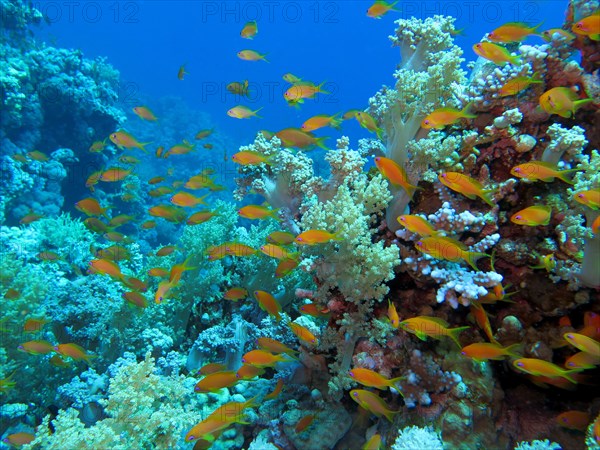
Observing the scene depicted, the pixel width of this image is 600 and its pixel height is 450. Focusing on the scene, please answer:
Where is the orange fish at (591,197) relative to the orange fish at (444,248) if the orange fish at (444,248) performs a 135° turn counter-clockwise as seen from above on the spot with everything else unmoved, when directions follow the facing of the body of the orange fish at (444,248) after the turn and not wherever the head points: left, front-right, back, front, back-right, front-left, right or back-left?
front-left

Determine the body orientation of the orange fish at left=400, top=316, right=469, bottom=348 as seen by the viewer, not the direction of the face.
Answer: to the viewer's left

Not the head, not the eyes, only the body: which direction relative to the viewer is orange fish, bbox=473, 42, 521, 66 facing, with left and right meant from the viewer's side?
facing to the left of the viewer

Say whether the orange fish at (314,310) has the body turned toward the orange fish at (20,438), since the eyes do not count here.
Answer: yes

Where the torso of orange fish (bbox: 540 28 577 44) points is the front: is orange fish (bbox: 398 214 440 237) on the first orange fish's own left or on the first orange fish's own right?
on the first orange fish's own left

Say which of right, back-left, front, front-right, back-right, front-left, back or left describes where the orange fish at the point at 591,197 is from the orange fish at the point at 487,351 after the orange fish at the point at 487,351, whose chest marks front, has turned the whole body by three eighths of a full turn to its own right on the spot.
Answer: front-right

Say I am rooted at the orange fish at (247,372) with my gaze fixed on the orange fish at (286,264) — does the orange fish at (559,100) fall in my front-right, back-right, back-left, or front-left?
front-right

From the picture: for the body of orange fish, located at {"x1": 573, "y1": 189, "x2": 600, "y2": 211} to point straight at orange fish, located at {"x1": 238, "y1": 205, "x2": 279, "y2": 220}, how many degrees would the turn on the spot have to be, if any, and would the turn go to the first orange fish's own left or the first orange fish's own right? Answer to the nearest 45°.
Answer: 0° — it already faces it
